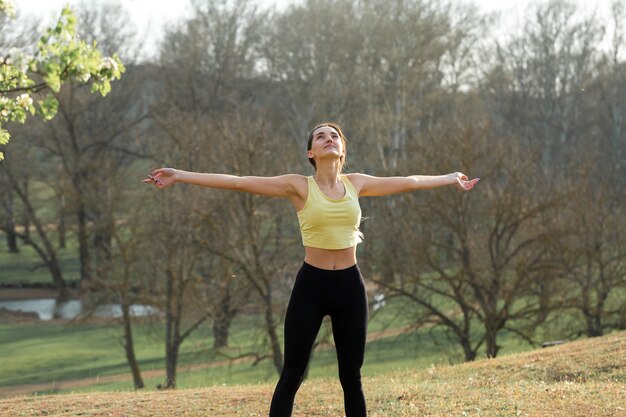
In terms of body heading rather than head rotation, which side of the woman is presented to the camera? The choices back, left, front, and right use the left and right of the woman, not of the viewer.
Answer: front
